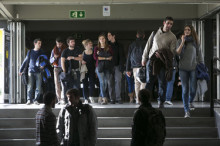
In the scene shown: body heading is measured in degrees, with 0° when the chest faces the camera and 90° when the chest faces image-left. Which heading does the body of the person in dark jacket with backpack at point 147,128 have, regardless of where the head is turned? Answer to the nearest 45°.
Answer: approximately 135°

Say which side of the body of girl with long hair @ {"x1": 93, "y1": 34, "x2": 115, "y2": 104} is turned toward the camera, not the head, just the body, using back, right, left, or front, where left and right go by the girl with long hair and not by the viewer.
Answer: front

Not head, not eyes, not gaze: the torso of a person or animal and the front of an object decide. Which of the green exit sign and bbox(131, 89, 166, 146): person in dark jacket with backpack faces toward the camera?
the green exit sign

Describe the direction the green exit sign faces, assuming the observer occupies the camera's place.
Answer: facing the viewer

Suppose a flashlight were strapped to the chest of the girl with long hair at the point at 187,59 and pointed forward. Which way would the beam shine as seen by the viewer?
toward the camera

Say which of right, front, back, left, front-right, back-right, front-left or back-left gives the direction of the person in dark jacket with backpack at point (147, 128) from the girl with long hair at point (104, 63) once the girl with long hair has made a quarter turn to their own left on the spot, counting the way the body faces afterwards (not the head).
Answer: right

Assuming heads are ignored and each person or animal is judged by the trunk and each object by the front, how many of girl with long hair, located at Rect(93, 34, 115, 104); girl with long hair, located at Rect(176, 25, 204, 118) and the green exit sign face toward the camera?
3

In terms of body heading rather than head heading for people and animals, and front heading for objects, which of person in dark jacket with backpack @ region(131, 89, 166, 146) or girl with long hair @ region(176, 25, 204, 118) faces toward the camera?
the girl with long hair

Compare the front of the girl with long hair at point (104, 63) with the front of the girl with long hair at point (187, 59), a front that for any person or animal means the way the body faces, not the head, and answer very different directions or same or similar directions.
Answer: same or similar directions

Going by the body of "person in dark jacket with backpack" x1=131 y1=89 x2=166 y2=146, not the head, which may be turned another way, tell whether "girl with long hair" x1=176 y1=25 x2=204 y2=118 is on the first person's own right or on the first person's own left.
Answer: on the first person's own right

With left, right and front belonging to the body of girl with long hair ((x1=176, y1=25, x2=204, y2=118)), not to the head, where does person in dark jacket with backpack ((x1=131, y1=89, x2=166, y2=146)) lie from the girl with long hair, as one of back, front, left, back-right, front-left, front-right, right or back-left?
front

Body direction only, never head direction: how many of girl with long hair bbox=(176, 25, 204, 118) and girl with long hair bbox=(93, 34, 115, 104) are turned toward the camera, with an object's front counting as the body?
2
